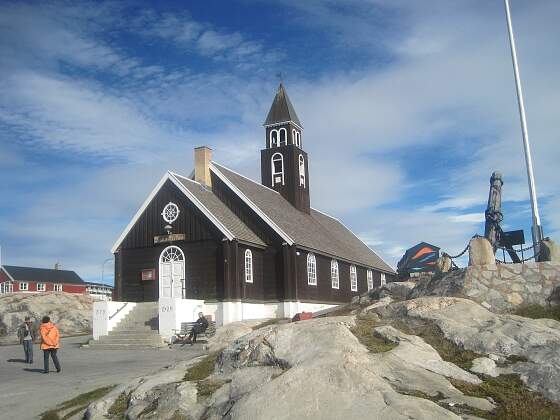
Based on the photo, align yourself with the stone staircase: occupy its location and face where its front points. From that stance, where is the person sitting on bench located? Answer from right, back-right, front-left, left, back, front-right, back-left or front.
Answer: left

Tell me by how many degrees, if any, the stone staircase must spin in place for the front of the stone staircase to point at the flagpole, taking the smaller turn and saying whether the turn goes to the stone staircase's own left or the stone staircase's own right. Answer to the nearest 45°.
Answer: approximately 90° to the stone staircase's own left

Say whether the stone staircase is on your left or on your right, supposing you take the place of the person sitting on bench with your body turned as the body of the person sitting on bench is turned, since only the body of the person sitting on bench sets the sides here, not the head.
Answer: on your right

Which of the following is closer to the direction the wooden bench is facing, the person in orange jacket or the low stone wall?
the person in orange jacket

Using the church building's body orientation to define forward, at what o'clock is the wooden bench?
The wooden bench is roughly at 11 o'clock from the church building.

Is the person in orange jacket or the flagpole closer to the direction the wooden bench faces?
the person in orange jacket

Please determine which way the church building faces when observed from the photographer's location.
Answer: facing the viewer and to the left of the viewer

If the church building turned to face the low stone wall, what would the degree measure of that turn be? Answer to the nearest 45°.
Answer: approximately 90° to its left
